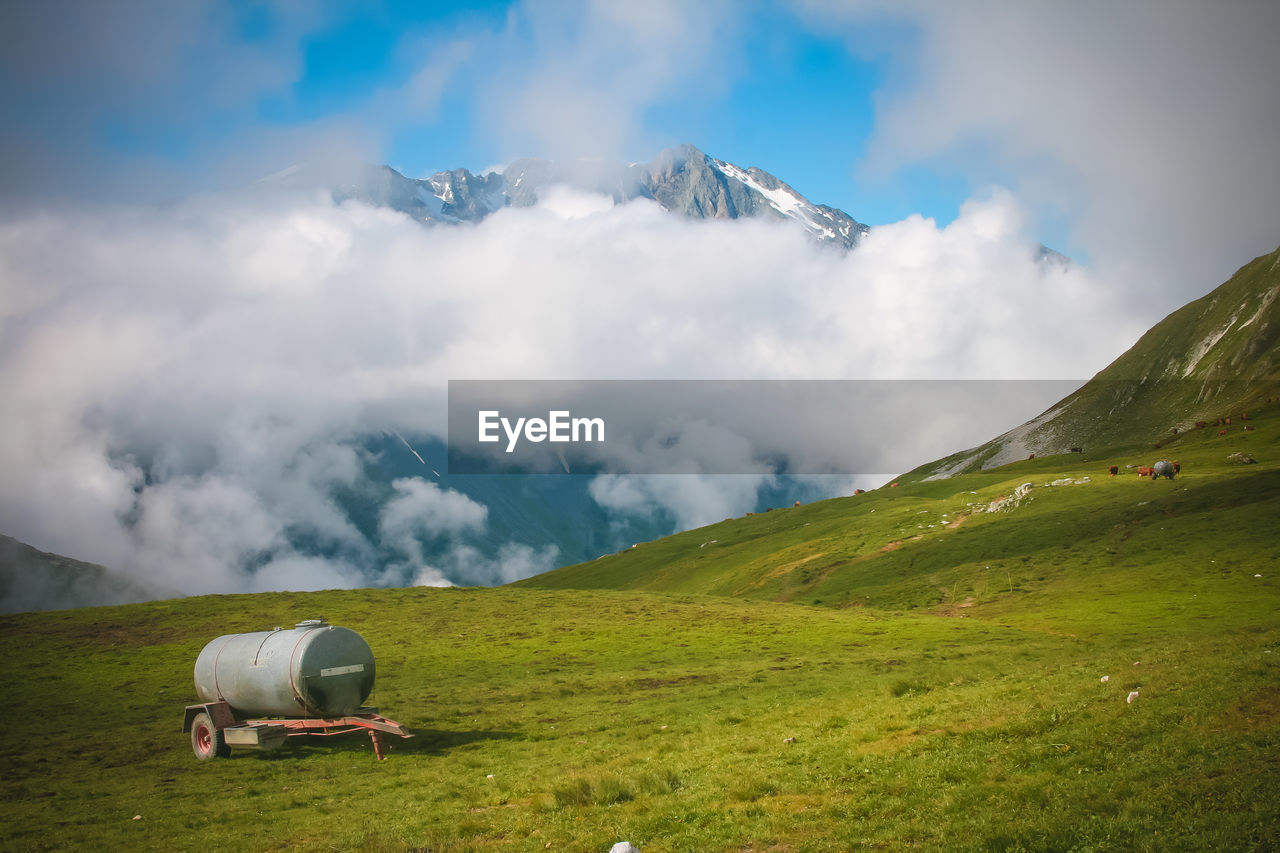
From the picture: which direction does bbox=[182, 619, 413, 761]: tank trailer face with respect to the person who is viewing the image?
facing the viewer and to the right of the viewer
